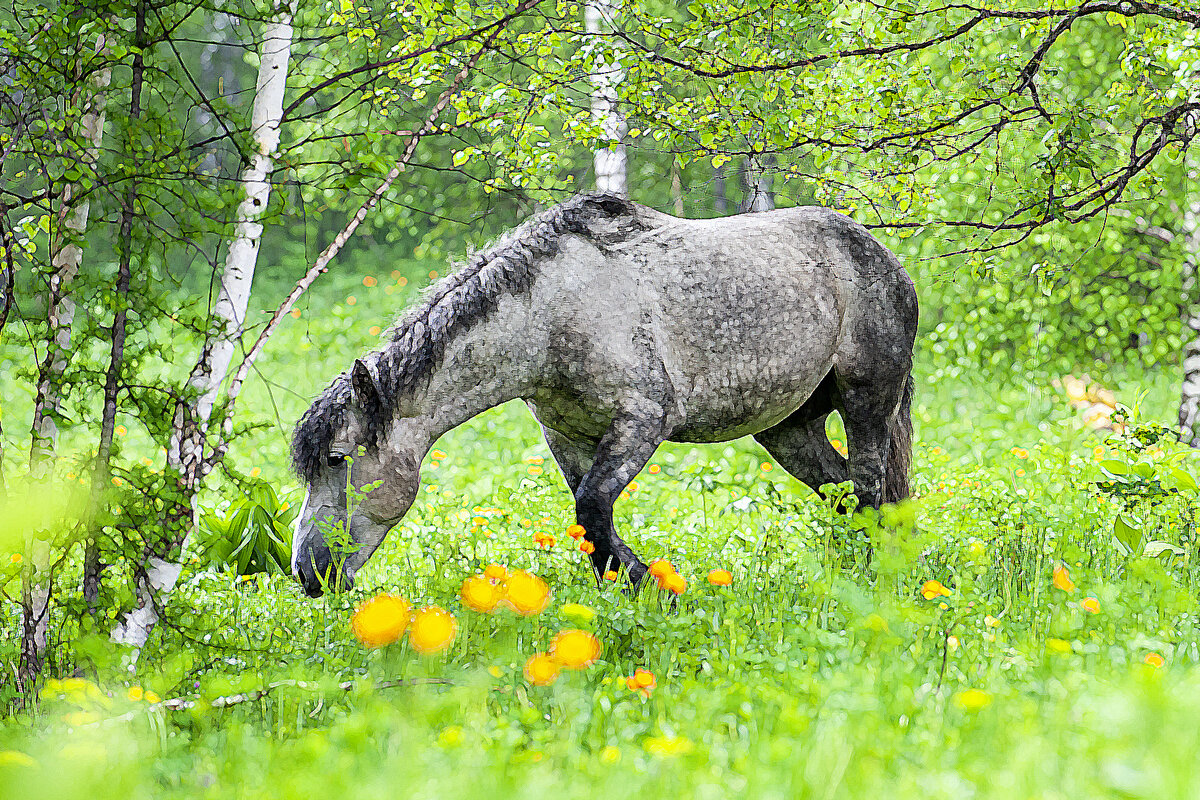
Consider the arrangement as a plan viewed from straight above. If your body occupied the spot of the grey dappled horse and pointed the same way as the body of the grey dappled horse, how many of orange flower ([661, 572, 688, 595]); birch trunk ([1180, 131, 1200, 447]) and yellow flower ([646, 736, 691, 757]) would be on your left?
2

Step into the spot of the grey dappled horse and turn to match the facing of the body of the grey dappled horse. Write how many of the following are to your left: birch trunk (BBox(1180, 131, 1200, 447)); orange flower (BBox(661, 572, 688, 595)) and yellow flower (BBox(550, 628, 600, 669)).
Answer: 2

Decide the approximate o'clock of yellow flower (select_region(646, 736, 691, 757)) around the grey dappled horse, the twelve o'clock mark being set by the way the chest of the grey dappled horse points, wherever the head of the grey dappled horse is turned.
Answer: The yellow flower is roughly at 9 o'clock from the grey dappled horse.

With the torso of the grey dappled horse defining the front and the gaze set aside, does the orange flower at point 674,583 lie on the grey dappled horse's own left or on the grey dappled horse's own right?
on the grey dappled horse's own left

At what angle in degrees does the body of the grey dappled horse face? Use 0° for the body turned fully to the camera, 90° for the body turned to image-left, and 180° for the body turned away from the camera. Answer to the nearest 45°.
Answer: approximately 90°

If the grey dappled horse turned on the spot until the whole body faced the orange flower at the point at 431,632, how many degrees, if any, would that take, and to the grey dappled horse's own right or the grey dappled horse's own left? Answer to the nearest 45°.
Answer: approximately 90° to the grey dappled horse's own left

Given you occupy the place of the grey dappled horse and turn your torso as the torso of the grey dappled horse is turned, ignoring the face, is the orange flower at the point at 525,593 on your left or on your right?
on your left

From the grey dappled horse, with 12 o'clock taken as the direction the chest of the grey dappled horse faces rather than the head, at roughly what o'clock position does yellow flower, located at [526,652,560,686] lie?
The yellow flower is roughly at 9 o'clock from the grey dappled horse.

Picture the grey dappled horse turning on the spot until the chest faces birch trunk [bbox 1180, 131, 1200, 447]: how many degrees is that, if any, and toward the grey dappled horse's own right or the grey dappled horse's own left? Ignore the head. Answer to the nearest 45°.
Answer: approximately 135° to the grey dappled horse's own right

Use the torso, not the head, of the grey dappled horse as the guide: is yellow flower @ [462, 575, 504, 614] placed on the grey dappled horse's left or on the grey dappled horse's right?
on the grey dappled horse's left

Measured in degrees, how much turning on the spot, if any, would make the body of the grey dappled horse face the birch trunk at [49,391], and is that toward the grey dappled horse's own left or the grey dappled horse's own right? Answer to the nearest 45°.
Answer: approximately 45° to the grey dappled horse's own left

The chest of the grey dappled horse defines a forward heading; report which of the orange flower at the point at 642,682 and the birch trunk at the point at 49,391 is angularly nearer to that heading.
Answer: the birch trunk
